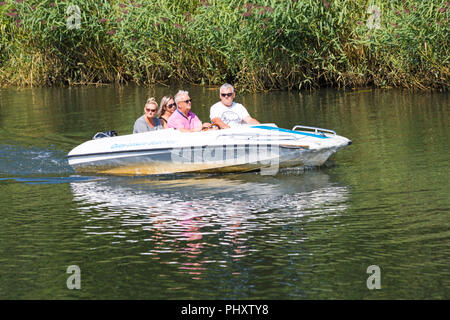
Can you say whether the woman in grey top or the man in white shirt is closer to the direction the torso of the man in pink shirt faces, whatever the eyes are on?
the man in white shirt

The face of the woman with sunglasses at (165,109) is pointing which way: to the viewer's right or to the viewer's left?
to the viewer's right

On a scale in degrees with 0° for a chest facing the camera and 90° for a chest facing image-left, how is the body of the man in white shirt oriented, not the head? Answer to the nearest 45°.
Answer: approximately 0°

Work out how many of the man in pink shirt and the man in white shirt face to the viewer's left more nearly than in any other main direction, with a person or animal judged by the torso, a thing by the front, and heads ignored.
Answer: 0

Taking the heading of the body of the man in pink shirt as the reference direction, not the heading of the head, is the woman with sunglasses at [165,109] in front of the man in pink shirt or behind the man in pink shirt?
behind

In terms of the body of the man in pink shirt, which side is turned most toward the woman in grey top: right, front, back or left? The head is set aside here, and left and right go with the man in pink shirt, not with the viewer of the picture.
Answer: back

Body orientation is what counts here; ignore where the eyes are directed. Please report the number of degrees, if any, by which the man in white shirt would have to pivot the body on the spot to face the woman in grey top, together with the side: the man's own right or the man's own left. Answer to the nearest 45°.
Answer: approximately 90° to the man's own right

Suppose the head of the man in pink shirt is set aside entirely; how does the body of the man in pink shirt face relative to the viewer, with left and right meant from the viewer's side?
facing the viewer and to the right of the viewer
